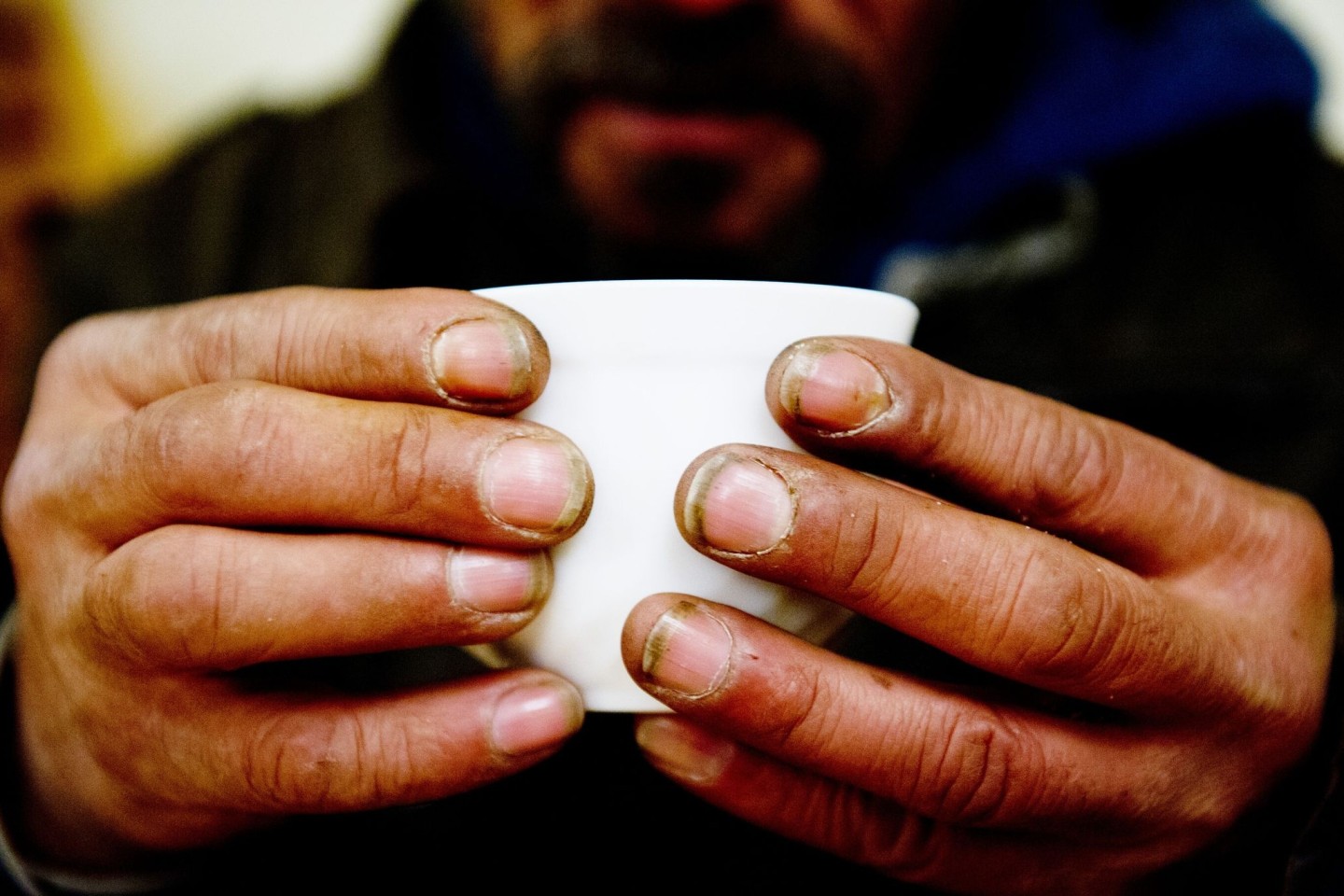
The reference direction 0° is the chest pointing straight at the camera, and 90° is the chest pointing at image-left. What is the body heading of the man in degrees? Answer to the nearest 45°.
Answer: approximately 0°
